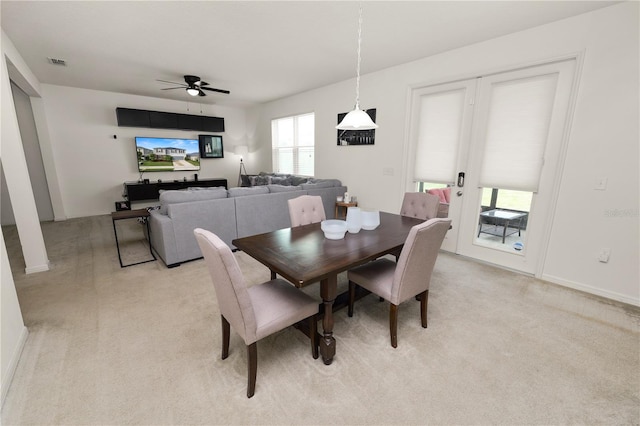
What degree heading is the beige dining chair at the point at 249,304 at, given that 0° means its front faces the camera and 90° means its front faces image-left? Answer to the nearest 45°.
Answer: approximately 225°

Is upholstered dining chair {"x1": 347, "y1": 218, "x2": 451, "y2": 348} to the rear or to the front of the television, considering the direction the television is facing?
to the front

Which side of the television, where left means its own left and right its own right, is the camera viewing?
front

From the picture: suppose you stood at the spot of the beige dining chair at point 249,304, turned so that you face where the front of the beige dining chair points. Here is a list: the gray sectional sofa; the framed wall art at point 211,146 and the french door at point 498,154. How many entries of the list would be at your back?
0

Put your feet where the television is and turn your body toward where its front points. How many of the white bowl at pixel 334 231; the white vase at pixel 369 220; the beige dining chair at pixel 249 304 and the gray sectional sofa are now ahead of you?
4

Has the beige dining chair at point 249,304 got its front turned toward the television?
no

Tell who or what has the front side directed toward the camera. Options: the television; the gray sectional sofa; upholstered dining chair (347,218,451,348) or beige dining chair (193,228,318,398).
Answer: the television

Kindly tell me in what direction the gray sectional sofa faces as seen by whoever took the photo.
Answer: facing away from the viewer and to the left of the viewer

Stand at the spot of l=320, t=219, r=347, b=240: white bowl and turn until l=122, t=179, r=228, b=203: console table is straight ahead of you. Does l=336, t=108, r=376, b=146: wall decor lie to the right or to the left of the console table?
right

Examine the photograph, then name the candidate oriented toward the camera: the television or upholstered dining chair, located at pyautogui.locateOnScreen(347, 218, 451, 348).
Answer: the television

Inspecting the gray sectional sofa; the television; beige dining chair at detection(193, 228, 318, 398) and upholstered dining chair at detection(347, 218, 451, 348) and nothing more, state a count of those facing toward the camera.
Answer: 1

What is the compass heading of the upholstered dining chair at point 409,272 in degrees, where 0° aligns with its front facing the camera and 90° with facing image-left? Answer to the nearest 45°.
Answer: approximately 135°

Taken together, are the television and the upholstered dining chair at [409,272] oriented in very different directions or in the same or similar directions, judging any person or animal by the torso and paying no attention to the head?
very different directions

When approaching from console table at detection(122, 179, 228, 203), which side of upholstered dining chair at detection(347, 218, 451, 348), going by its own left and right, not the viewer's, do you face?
front

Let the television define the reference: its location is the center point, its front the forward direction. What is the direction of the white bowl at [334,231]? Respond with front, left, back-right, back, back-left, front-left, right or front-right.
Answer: front

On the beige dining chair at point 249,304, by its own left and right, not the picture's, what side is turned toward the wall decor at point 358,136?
front

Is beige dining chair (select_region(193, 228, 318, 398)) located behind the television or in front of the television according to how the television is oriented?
in front
